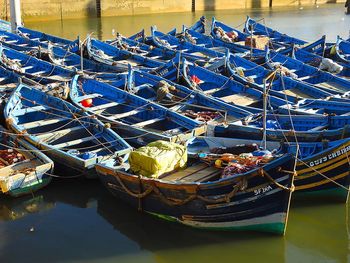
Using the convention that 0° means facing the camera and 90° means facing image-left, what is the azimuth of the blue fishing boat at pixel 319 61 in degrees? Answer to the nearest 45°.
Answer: approximately 135°

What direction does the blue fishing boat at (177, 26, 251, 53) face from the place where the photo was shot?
facing away from the viewer and to the left of the viewer

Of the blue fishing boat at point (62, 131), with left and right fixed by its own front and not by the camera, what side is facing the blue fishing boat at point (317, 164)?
back
